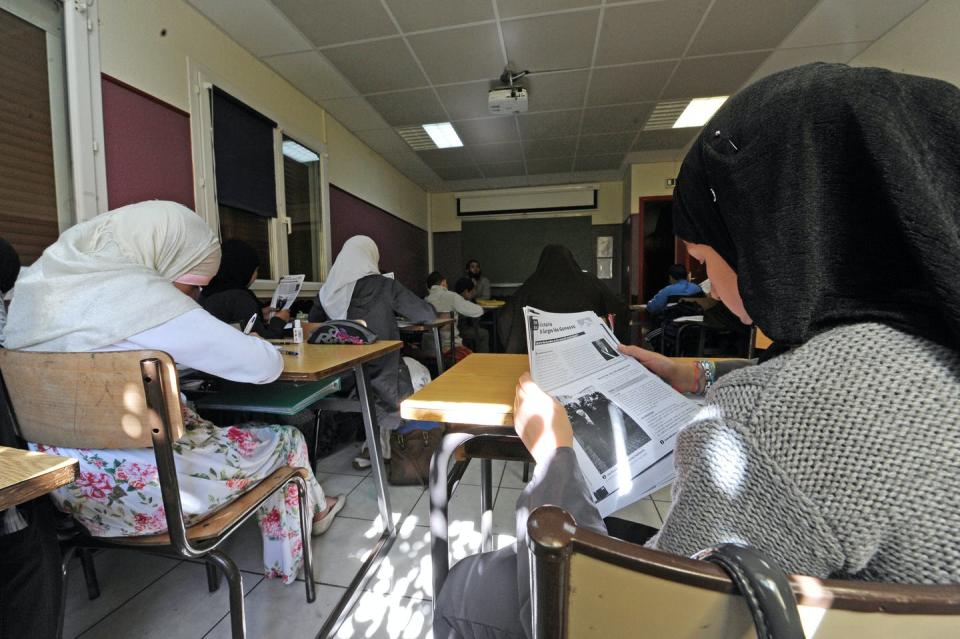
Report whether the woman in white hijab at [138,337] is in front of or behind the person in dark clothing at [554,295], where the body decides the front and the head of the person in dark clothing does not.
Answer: behind

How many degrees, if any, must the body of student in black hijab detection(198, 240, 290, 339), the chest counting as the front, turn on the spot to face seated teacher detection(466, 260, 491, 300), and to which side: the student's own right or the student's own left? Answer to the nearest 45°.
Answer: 0° — they already face them

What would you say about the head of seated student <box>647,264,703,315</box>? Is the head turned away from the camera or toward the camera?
away from the camera

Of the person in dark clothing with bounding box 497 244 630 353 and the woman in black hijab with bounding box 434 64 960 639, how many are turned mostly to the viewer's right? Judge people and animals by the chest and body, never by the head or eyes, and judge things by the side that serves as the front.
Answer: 0

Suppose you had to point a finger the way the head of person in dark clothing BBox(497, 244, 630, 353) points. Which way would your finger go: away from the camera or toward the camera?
away from the camera

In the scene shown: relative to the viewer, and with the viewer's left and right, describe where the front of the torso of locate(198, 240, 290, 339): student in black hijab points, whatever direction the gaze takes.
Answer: facing away from the viewer and to the right of the viewer

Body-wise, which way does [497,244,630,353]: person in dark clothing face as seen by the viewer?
away from the camera

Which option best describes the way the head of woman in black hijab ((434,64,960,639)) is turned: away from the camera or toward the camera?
away from the camera

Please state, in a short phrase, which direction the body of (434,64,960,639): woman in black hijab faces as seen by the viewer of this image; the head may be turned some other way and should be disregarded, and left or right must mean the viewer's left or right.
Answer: facing away from the viewer and to the left of the viewer

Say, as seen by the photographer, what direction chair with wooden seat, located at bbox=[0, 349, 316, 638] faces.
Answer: facing away from the viewer and to the right of the viewer

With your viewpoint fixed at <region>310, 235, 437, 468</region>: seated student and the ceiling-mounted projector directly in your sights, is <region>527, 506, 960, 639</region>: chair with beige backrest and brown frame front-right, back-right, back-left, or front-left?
back-right

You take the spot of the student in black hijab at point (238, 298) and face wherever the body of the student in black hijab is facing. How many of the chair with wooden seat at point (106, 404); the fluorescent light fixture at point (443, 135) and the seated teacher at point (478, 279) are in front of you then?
2

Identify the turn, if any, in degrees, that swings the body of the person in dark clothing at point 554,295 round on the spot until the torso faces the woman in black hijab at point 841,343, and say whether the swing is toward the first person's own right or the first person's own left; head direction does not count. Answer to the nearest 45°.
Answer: approximately 180°
